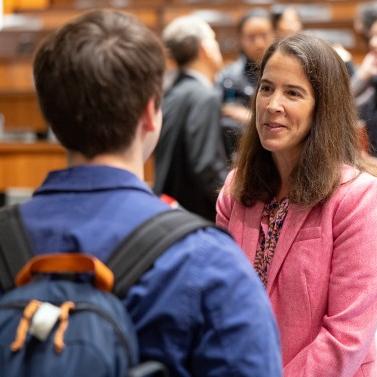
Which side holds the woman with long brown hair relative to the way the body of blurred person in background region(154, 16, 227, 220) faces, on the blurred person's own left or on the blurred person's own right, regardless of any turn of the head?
on the blurred person's own right

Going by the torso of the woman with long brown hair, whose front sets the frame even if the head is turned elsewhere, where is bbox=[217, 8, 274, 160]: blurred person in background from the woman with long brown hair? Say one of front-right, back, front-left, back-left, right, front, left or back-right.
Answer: back-right

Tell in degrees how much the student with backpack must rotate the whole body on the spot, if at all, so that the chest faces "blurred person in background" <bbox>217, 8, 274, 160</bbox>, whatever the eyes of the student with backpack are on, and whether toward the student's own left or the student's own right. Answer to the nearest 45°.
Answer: approximately 45° to the student's own left

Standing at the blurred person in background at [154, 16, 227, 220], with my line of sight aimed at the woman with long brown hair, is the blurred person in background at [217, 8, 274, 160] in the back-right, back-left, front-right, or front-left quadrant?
back-left

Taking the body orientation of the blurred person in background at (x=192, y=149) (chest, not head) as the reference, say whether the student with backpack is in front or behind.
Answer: behind

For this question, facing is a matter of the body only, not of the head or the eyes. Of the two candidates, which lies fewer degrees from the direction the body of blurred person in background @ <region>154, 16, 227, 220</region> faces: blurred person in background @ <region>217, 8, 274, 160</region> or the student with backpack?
the blurred person in background

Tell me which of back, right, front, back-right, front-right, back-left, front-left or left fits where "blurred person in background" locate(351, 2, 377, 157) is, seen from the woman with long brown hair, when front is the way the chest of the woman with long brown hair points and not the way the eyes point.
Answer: back-right

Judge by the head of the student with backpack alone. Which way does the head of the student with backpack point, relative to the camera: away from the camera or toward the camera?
away from the camera

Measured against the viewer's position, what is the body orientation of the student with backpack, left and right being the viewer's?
facing away from the viewer and to the right of the viewer

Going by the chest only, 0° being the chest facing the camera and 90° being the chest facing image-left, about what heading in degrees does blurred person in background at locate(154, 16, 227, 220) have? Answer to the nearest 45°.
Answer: approximately 225°

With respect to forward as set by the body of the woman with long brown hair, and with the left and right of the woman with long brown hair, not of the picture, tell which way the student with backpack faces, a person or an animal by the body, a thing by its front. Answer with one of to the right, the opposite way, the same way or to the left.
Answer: the opposite way

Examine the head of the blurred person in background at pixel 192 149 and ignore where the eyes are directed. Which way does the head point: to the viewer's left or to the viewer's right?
to the viewer's right
